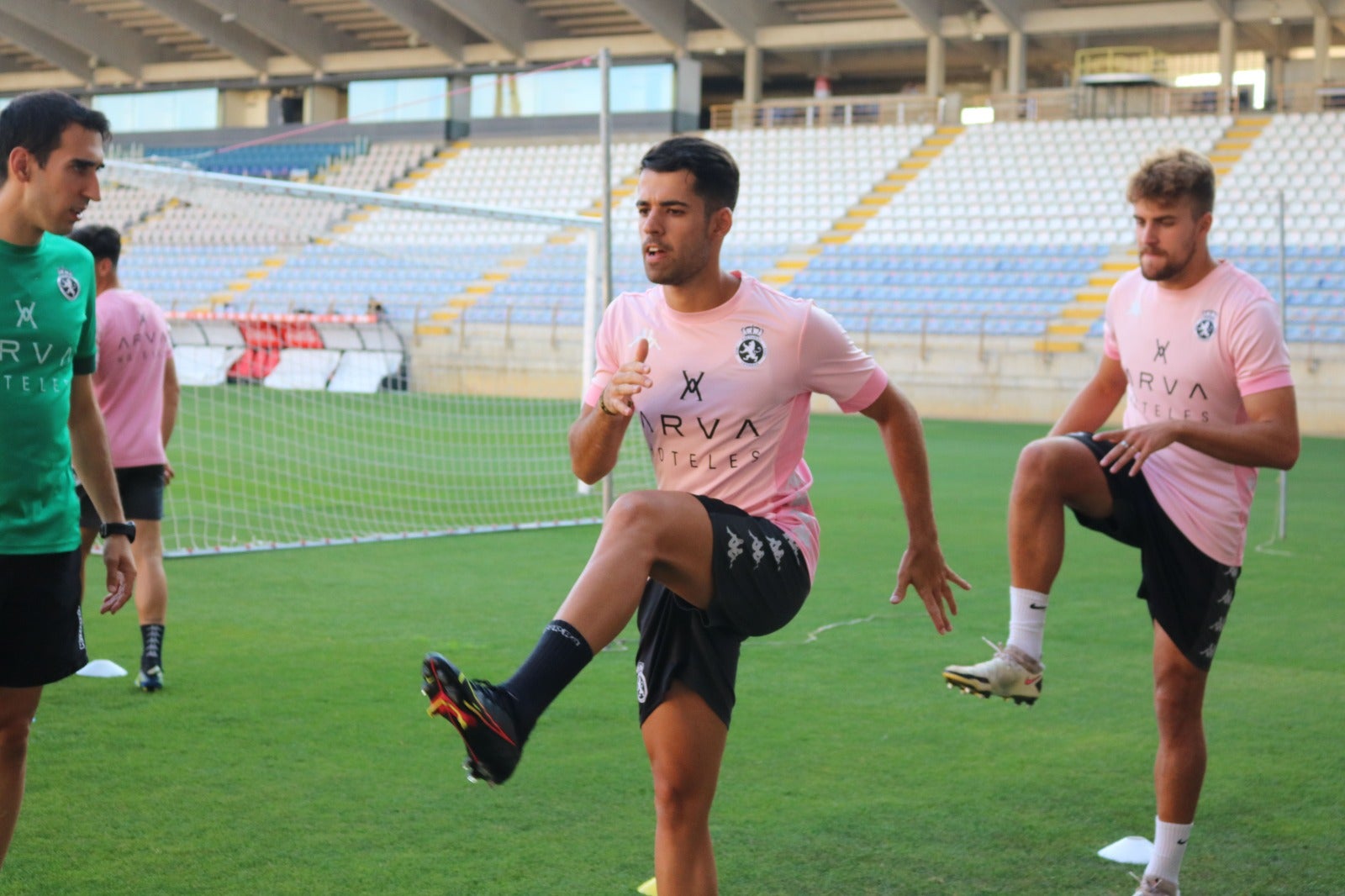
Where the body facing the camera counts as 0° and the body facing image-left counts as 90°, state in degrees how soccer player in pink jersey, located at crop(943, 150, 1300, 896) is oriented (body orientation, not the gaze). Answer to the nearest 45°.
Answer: approximately 45°

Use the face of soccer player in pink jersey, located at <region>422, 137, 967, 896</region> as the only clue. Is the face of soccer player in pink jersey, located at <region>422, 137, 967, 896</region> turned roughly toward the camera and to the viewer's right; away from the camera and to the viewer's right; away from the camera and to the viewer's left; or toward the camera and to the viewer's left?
toward the camera and to the viewer's left

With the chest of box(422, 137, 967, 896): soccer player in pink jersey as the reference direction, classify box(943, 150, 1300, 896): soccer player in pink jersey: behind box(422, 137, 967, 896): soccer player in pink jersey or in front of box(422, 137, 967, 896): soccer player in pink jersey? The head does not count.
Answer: behind

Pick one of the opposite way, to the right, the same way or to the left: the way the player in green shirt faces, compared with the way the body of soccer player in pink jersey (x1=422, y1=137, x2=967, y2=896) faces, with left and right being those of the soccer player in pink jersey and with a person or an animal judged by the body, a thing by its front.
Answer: to the left

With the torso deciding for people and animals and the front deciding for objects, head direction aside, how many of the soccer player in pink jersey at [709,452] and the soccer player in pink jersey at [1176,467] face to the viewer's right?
0

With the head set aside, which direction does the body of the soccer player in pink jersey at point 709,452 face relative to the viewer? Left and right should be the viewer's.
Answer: facing the viewer and to the left of the viewer

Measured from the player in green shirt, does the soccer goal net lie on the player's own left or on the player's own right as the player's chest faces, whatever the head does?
on the player's own left

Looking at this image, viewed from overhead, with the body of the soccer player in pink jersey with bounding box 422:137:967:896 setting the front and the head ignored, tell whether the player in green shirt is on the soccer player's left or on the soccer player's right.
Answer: on the soccer player's right

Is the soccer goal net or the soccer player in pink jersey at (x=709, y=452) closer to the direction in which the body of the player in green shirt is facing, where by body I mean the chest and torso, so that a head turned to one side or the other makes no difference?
the soccer player in pink jersey

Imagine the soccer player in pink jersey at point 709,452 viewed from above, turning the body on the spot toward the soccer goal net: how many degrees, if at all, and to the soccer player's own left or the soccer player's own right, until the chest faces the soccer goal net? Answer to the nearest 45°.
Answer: approximately 135° to the soccer player's own right

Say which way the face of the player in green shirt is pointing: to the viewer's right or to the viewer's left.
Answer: to the viewer's right

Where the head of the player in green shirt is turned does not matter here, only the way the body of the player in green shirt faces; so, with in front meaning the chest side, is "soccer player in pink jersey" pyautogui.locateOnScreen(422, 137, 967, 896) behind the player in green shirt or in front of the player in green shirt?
in front

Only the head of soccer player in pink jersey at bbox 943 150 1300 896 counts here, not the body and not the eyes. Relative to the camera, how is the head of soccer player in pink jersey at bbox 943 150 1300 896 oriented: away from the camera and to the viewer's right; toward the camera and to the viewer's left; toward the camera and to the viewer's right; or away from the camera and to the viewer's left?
toward the camera and to the viewer's left

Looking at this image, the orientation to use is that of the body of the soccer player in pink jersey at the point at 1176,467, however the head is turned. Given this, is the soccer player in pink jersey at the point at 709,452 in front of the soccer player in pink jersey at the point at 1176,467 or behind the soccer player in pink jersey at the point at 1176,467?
in front
